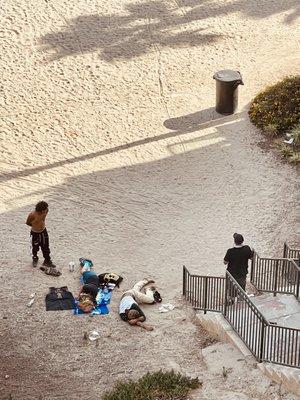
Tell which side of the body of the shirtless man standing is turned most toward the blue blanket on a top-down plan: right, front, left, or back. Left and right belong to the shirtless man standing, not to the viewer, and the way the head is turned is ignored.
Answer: front

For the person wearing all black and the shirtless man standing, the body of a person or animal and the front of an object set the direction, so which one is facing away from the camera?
the person wearing all black

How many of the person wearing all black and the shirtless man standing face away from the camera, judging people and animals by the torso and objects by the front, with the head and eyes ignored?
1

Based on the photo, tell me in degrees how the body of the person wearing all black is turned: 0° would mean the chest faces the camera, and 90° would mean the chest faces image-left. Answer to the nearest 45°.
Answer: approximately 180°

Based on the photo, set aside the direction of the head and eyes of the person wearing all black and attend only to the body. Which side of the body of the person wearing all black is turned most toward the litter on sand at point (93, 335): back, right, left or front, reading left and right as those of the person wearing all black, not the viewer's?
left

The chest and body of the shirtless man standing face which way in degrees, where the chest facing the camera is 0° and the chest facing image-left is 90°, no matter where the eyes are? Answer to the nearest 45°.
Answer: approximately 315°

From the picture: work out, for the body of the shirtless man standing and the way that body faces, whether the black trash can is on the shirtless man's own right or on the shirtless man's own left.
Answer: on the shirtless man's own left
